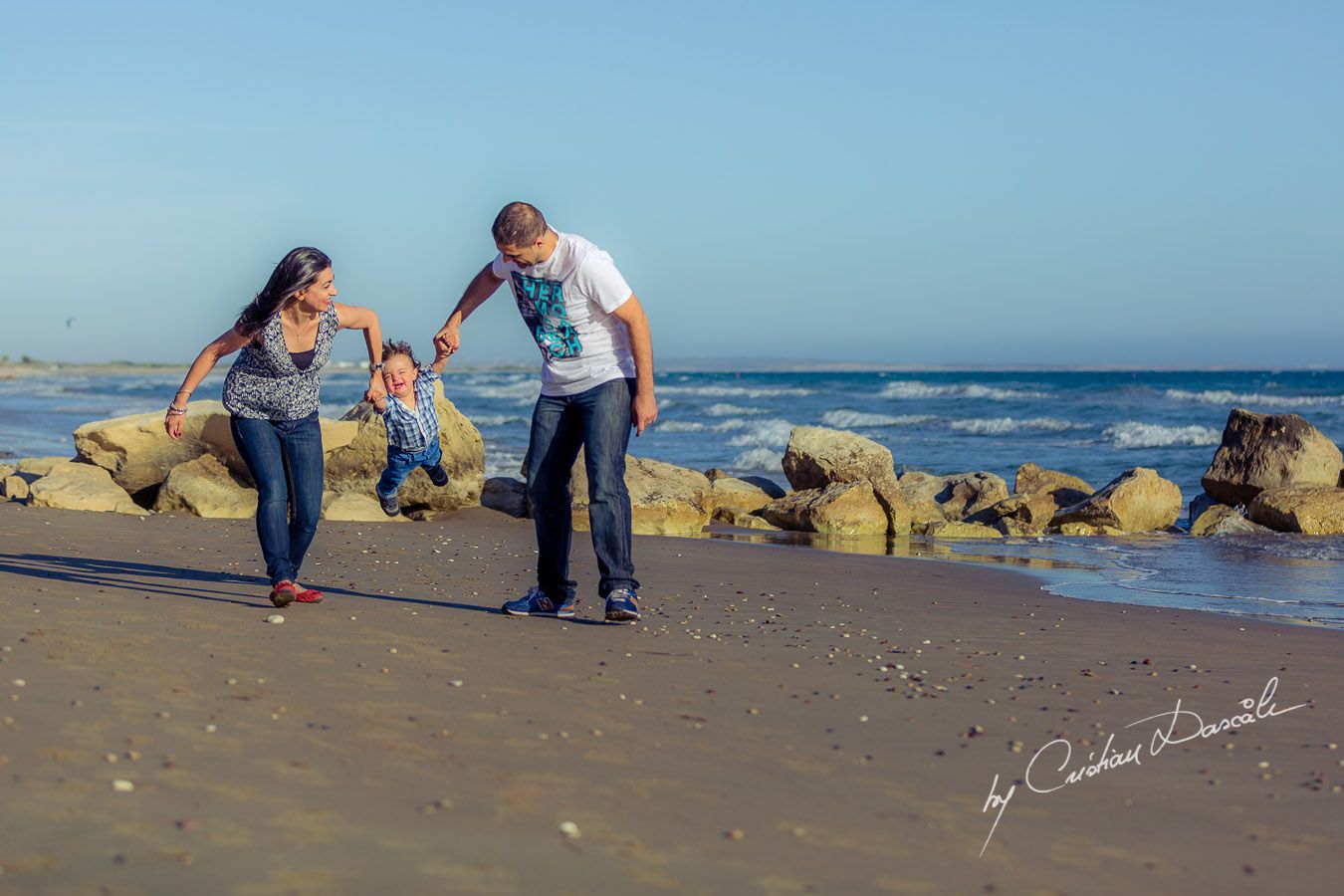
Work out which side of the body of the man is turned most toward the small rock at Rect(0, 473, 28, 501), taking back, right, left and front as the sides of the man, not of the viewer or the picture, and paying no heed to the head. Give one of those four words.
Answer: right

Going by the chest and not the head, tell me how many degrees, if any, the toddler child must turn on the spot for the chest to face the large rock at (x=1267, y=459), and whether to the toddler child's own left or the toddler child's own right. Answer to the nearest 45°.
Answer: approximately 135° to the toddler child's own left

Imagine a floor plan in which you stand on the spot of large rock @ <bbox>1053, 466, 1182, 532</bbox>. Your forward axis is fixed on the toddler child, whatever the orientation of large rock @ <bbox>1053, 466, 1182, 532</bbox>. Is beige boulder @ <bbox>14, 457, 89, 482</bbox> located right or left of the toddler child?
right

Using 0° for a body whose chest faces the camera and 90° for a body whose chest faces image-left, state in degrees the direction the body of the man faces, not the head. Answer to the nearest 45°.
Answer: approximately 45°

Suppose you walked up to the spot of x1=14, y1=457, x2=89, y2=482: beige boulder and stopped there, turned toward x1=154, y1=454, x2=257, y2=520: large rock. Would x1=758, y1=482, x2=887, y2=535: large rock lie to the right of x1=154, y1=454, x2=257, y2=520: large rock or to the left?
left

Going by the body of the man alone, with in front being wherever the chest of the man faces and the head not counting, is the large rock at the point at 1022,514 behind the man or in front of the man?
behind

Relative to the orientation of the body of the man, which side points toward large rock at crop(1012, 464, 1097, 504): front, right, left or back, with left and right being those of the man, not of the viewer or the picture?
back

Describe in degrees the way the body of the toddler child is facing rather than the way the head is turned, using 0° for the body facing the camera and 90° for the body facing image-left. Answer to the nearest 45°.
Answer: approximately 0°

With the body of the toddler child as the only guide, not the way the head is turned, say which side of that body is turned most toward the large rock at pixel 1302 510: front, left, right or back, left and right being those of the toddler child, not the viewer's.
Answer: left

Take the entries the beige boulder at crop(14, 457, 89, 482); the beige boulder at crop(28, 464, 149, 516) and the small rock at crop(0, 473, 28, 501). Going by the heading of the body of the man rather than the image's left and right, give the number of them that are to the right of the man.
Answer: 3

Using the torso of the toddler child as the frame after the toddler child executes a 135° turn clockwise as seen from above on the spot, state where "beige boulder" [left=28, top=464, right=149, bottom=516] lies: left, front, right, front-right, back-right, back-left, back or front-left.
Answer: front

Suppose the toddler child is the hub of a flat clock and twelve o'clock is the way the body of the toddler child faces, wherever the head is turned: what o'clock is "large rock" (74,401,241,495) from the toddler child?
The large rock is roughly at 5 o'clock from the toddler child.

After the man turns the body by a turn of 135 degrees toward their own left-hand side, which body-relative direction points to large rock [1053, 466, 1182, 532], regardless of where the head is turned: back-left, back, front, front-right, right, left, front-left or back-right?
front-left
